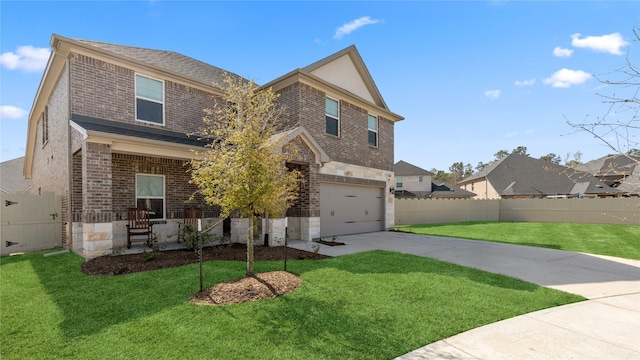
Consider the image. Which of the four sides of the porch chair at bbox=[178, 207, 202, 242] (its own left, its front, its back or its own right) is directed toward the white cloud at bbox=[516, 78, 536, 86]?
left

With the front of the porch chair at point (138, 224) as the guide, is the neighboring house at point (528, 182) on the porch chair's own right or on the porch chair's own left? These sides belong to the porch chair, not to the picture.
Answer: on the porch chair's own left

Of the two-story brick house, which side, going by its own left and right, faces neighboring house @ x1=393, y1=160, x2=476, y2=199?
left

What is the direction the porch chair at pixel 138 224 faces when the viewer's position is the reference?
facing the viewer and to the right of the viewer

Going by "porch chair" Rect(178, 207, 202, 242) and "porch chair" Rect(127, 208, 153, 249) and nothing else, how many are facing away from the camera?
0
